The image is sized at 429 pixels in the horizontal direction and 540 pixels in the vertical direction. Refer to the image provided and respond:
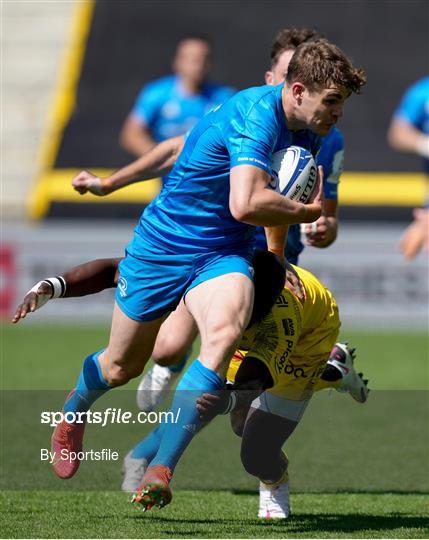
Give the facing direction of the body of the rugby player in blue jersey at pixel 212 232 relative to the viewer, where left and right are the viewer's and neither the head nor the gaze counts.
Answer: facing the viewer and to the right of the viewer

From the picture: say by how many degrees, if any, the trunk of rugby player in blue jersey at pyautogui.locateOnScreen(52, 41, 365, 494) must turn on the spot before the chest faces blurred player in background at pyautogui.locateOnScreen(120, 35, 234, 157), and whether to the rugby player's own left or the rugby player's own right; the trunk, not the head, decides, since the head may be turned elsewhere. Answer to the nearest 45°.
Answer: approximately 135° to the rugby player's own left

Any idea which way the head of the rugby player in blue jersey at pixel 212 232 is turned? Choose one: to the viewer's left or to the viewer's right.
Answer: to the viewer's right

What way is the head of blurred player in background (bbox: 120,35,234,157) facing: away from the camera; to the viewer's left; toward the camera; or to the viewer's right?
toward the camera
